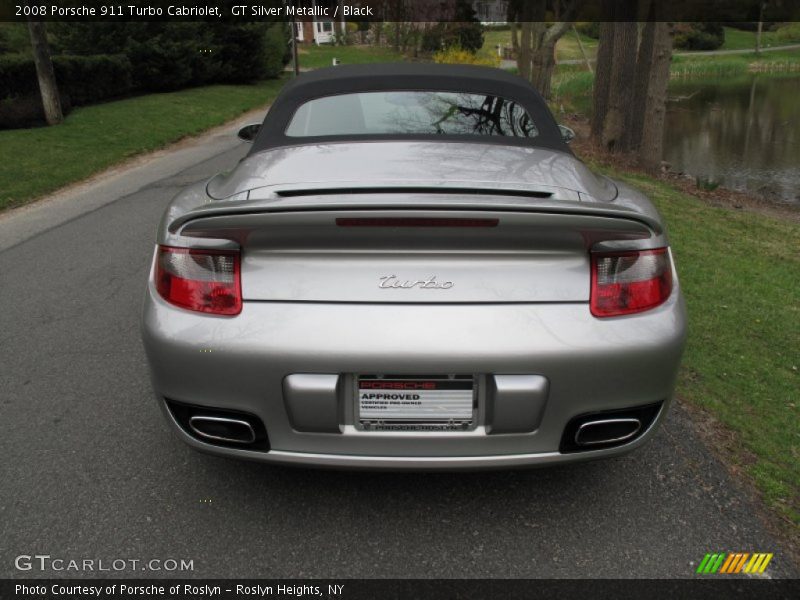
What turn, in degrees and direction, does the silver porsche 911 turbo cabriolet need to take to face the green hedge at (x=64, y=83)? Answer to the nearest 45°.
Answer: approximately 45° to its left

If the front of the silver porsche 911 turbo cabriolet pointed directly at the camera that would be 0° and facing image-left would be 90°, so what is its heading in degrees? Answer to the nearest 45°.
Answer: approximately 180°

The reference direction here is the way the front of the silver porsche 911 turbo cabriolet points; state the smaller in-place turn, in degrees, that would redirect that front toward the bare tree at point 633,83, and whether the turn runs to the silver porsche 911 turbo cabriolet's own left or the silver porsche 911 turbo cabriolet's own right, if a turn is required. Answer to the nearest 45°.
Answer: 0° — it already faces it
